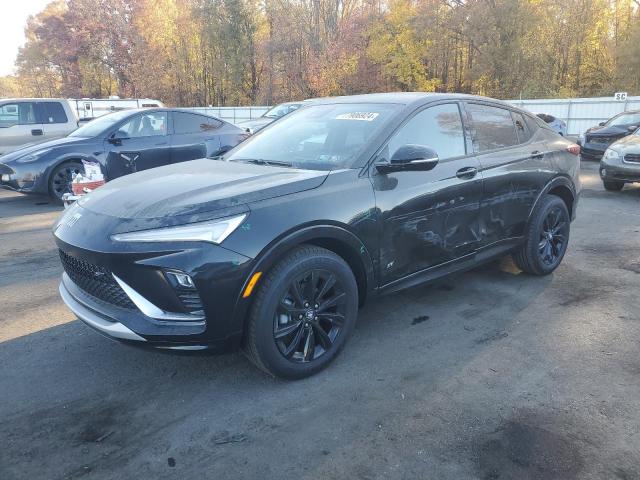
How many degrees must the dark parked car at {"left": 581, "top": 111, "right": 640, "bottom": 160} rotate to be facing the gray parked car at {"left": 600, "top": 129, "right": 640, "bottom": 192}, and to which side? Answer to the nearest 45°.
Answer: approximately 45° to its left

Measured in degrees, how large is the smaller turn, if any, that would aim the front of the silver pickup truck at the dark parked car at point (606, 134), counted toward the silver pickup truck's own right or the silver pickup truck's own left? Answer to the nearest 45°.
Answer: approximately 180°

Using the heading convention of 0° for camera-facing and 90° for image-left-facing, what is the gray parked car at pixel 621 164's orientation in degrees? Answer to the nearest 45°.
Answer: approximately 45°

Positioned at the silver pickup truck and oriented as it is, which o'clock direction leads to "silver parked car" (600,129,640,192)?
The silver parked car is roughly at 7 o'clock from the silver pickup truck.

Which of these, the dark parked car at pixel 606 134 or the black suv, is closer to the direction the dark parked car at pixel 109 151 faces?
the black suv

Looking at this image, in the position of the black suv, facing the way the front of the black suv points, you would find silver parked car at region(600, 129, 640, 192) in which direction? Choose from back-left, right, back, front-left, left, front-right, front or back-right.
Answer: back

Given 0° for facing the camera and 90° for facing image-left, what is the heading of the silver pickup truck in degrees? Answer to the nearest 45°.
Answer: approximately 90°
